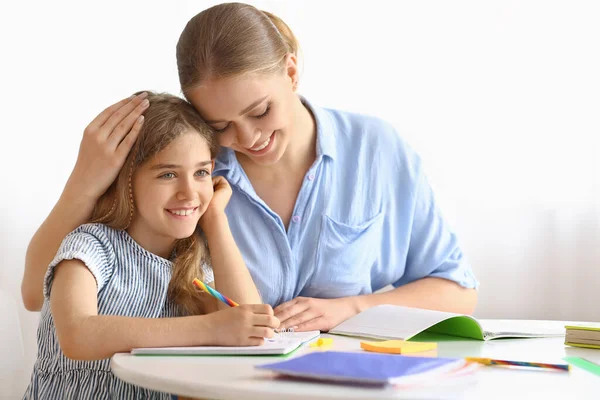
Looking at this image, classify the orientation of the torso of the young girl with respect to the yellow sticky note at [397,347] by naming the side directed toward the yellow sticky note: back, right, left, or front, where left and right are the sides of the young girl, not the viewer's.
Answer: front

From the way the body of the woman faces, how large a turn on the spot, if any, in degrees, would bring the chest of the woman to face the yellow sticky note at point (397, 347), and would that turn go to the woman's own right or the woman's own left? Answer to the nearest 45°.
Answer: approximately 45° to the woman's own left

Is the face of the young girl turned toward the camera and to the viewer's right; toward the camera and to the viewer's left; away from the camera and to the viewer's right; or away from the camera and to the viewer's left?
toward the camera and to the viewer's right

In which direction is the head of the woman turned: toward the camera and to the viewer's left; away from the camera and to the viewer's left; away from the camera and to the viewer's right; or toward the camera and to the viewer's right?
toward the camera and to the viewer's left

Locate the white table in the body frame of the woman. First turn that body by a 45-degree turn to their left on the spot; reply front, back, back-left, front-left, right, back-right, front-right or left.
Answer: front

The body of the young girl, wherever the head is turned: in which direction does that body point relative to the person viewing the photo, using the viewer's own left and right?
facing the viewer and to the right of the viewer

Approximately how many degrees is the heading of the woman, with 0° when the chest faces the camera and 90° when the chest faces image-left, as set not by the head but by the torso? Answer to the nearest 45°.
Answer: approximately 45°

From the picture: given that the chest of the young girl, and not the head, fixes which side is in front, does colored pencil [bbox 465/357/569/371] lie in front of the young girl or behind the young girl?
in front

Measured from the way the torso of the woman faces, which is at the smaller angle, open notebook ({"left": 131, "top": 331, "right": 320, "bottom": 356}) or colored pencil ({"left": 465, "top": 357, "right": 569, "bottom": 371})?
the open notebook

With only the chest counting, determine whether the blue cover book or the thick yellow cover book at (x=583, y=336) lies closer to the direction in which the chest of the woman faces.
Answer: the blue cover book
